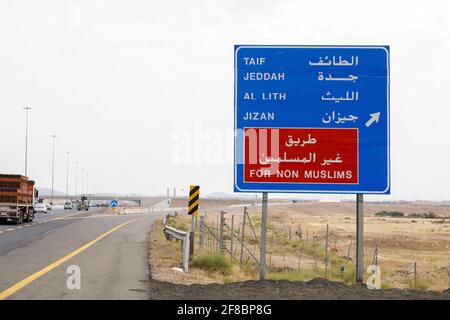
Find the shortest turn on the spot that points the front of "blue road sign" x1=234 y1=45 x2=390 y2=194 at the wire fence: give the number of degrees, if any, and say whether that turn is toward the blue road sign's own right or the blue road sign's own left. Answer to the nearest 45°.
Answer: approximately 180°

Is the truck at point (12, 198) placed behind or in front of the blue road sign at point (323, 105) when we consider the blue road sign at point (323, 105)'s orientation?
behind
